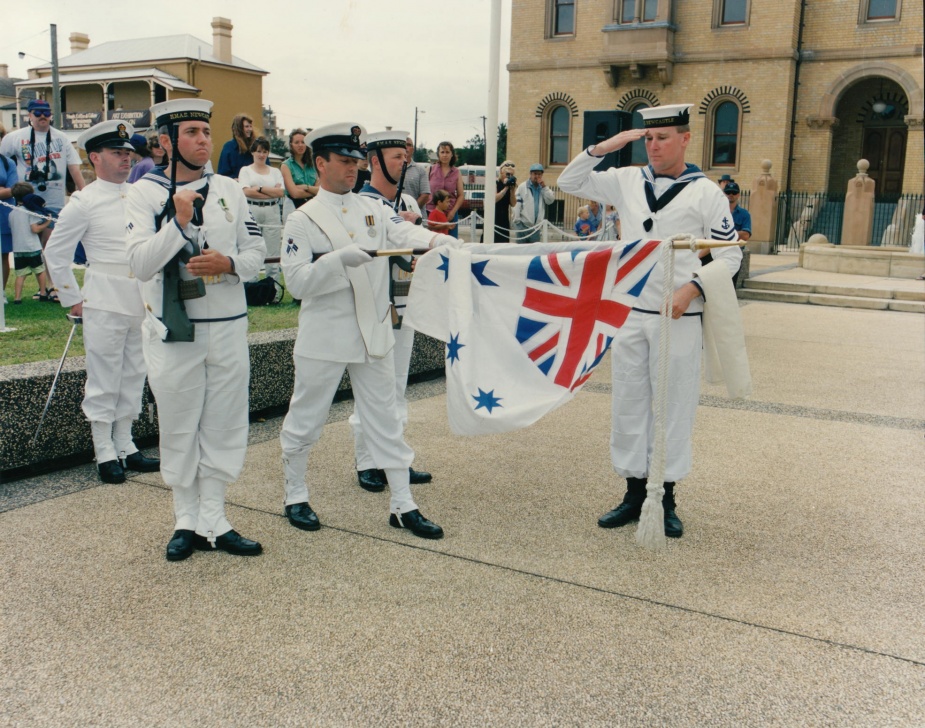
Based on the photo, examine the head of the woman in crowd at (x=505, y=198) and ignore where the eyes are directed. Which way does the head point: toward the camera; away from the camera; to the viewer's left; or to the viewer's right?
toward the camera

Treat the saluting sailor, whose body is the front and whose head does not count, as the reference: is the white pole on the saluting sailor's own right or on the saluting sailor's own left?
on the saluting sailor's own right

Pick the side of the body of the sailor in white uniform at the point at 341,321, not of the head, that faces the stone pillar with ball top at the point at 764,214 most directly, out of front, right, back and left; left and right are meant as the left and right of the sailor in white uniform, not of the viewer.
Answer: left

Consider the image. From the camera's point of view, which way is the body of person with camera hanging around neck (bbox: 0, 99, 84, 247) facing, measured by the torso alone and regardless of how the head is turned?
toward the camera

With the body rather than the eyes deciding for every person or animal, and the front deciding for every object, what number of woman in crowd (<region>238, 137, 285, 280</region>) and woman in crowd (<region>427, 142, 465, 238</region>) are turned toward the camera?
2

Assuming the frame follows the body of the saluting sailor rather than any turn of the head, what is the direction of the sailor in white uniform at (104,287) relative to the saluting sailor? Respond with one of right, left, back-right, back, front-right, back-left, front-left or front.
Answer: front-right

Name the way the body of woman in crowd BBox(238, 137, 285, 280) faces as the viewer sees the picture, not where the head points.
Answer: toward the camera

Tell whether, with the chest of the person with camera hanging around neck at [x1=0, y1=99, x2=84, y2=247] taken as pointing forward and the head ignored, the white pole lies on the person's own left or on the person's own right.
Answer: on the person's own left

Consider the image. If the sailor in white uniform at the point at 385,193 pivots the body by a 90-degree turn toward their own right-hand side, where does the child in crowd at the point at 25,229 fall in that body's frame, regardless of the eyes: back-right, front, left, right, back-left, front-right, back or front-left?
right

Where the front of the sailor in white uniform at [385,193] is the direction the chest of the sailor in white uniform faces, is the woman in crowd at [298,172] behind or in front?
behind

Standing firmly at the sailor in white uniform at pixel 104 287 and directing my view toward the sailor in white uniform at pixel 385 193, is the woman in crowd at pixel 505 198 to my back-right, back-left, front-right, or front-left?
front-left

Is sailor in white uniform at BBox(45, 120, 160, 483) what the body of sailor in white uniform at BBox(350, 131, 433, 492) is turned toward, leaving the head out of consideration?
no

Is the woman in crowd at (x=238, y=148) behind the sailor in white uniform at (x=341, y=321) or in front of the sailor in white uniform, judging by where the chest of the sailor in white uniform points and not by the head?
behind

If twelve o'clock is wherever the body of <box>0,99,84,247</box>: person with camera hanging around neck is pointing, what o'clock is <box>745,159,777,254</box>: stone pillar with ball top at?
The stone pillar with ball top is roughly at 8 o'clock from the person with camera hanging around neck.

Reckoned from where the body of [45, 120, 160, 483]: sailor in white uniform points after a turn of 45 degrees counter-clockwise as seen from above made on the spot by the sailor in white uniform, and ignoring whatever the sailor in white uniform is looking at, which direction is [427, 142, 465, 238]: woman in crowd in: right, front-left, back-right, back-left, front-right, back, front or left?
front-left

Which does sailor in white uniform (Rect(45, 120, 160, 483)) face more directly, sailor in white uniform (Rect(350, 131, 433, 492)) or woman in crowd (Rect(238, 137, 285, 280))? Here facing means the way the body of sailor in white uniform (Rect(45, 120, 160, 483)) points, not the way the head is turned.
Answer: the sailor in white uniform

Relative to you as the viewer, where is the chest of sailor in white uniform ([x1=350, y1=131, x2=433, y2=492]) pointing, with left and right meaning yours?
facing the viewer and to the right of the viewer

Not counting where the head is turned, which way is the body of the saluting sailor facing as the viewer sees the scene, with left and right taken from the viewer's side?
facing the viewer and to the left of the viewer

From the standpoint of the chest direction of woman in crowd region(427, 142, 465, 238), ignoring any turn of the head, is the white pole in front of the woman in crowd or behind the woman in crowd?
in front

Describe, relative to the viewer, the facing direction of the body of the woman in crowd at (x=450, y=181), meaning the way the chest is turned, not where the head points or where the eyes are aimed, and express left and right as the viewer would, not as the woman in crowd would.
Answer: facing the viewer

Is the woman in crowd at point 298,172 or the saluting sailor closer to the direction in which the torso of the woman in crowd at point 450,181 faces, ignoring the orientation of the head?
the saluting sailor

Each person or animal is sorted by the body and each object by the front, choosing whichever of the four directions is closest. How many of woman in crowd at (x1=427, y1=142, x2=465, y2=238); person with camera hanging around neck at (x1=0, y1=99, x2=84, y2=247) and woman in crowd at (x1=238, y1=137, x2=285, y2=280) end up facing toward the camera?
3
